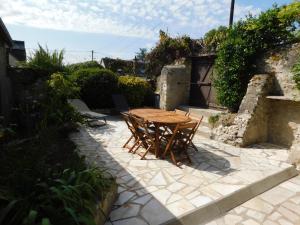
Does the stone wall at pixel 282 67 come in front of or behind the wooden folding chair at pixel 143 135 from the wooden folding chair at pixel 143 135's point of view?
in front

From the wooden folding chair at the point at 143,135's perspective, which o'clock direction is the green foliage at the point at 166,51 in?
The green foliage is roughly at 11 o'clock from the wooden folding chair.

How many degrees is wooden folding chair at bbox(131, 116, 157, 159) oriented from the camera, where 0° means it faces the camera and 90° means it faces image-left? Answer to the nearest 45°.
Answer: approximately 225°

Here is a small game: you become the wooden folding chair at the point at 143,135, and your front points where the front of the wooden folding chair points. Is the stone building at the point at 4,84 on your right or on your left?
on your left

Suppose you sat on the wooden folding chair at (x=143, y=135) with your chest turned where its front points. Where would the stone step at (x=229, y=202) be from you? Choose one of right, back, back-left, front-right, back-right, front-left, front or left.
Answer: right

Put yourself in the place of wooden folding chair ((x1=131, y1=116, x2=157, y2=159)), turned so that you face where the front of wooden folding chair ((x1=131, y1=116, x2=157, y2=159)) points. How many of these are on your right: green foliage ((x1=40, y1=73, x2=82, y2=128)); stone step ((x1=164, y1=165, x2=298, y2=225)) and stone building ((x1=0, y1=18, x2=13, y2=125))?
1

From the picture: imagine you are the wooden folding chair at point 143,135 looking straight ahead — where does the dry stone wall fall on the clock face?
The dry stone wall is roughly at 1 o'clock from the wooden folding chair.

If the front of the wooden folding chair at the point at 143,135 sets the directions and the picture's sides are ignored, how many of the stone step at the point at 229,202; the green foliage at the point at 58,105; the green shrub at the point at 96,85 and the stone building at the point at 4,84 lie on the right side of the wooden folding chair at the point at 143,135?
1

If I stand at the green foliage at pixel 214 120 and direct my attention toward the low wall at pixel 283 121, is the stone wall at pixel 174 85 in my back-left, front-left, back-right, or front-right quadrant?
back-left

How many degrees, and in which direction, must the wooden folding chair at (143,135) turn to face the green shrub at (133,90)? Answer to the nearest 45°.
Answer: approximately 45° to its left

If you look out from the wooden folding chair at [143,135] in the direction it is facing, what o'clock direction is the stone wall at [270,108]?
The stone wall is roughly at 1 o'clock from the wooden folding chair.

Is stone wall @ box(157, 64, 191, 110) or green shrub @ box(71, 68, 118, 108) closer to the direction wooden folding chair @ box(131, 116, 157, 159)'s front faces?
the stone wall

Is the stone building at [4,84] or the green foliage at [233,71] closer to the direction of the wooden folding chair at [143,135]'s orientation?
the green foliage

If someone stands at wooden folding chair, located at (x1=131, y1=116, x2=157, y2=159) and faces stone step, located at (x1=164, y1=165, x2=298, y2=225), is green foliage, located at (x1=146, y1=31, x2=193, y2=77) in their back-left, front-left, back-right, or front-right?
back-left

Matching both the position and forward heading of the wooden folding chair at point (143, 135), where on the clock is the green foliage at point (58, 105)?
The green foliage is roughly at 9 o'clock from the wooden folding chair.
